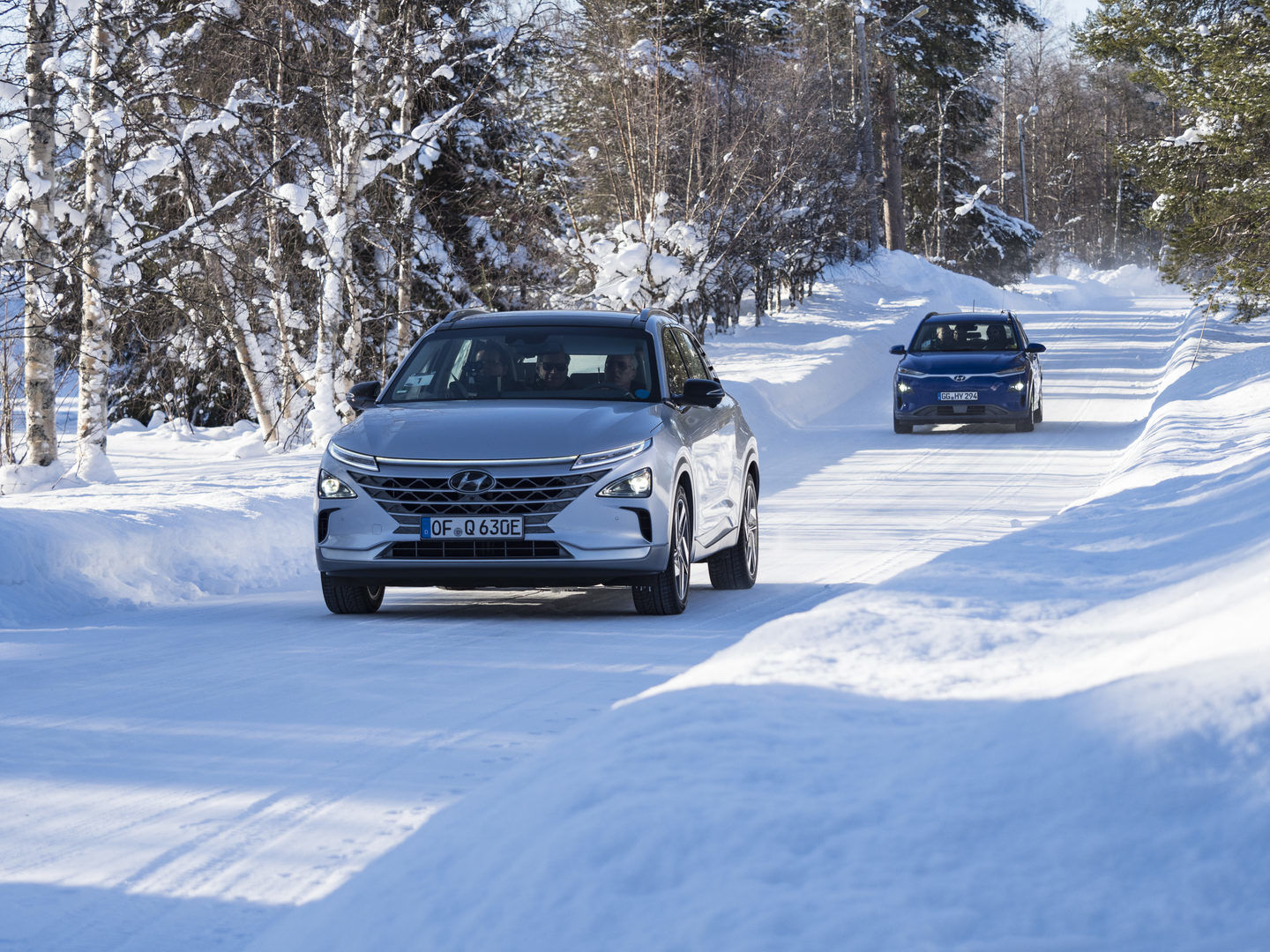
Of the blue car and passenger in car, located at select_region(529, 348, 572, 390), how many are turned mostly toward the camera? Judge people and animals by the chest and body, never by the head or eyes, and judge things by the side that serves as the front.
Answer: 2

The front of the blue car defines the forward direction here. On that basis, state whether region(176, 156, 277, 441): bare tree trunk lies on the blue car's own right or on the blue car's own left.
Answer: on the blue car's own right

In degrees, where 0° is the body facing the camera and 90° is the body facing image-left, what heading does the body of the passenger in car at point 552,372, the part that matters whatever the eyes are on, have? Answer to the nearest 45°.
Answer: approximately 0°

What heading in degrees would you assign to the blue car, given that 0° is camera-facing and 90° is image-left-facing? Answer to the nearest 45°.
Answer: approximately 0°

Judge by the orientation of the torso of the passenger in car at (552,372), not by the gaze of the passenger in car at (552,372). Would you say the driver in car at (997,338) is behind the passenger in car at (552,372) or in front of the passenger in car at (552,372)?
behind

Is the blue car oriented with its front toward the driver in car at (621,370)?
yes

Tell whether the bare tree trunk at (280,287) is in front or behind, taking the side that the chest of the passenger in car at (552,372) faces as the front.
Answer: behind

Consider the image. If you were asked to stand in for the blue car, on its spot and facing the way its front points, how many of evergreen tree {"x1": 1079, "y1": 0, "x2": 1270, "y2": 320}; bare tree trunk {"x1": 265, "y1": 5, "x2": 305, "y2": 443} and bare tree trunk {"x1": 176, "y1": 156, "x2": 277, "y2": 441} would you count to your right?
2

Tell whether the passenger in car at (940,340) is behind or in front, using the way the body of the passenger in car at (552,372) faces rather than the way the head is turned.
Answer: behind
